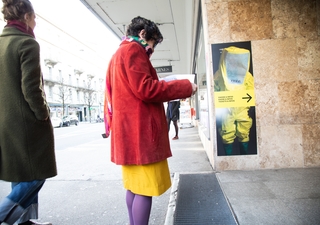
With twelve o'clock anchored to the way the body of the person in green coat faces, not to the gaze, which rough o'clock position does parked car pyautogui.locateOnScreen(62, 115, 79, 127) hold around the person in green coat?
The parked car is roughly at 11 o'clock from the person in green coat.

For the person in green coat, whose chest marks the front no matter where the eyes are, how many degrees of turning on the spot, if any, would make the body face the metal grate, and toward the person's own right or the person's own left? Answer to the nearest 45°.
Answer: approximately 45° to the person's own right

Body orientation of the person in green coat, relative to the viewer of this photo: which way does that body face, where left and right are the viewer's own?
facing away from the viewer and to the right of the viewer

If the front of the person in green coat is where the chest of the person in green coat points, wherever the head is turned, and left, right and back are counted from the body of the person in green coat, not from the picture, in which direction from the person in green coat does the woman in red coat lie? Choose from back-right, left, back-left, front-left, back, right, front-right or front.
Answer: right
